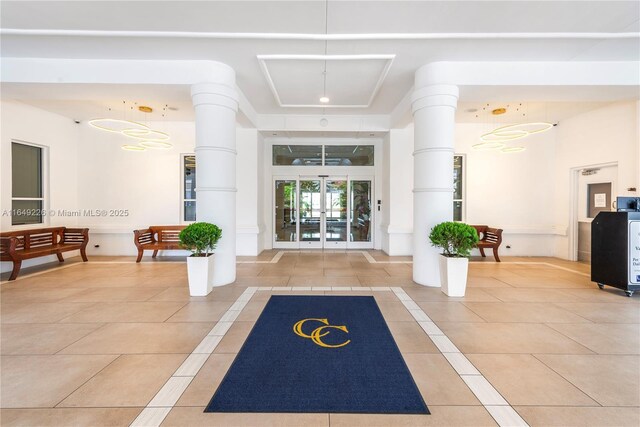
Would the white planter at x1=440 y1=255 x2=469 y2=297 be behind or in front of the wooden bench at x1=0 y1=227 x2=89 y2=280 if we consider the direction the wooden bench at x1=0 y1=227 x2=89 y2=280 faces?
in front

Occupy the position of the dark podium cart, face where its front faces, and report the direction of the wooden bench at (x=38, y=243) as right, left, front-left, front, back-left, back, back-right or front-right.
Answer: right

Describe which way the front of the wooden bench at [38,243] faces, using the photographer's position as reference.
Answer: facing the viewer and to the right of the viewer

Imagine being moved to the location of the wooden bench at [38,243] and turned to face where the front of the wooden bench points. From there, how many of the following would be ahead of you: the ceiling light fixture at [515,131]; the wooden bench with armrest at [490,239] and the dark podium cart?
3

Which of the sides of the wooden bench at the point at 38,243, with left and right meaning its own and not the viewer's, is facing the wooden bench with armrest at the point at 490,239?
front

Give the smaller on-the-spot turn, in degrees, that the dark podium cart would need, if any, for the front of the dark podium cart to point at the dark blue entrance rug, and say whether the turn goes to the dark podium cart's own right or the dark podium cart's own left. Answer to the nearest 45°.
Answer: approximately 45° to the dark podium cart's own right
